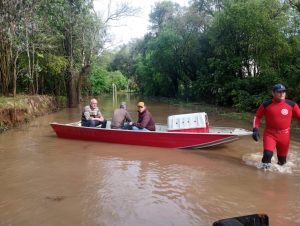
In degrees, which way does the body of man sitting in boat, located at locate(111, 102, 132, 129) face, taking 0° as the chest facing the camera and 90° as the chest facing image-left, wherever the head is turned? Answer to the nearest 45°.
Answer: approximately 225°

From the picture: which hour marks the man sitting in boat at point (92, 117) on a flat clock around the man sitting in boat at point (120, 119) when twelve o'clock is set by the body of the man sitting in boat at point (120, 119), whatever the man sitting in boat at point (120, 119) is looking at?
the man sitting in boat at point (92, 117) is roughly at 9 o'clock from the man sitting in boat at point (120, 119).

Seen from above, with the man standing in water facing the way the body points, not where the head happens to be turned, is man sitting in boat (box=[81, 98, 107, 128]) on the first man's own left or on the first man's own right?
on the first man's own right

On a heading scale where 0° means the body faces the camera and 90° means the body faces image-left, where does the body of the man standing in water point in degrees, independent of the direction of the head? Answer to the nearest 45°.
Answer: approximately 0°

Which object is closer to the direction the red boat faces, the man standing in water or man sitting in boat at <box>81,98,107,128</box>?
the man standing in water

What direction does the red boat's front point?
to the viewer's right

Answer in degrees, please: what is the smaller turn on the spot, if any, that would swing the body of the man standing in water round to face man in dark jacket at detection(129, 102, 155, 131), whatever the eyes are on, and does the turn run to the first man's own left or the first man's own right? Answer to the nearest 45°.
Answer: approximately 135° to the first man's own right

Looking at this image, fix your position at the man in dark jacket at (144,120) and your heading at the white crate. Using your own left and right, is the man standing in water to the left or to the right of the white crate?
right

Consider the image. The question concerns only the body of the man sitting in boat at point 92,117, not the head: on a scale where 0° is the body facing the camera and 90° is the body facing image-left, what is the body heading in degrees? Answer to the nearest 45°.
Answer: approximately 315°

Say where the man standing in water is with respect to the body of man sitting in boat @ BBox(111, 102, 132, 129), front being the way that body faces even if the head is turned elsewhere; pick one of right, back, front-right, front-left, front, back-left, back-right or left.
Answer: right
